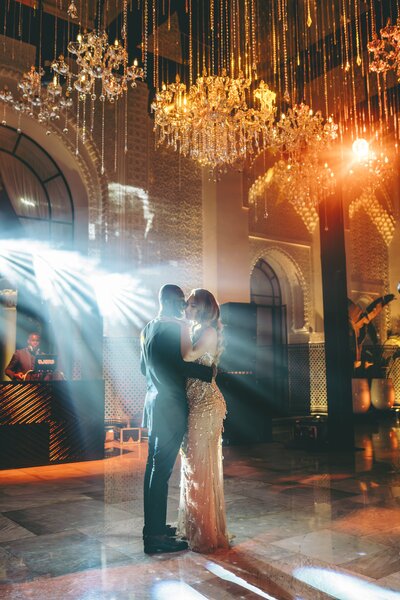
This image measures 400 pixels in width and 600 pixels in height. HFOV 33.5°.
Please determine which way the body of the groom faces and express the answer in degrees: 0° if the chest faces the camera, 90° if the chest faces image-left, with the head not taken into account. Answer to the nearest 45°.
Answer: approximately 270°

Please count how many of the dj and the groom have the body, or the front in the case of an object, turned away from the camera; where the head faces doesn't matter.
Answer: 0

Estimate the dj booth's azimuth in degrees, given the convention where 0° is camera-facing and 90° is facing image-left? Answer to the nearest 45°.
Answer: approximately 315°

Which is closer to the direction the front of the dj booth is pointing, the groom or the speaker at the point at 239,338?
the groom

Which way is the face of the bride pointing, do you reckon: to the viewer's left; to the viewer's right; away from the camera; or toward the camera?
to the viewer's left
